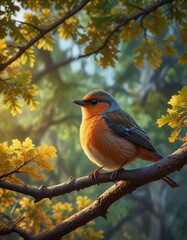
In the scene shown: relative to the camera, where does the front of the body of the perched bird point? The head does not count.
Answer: to the viewer's left
